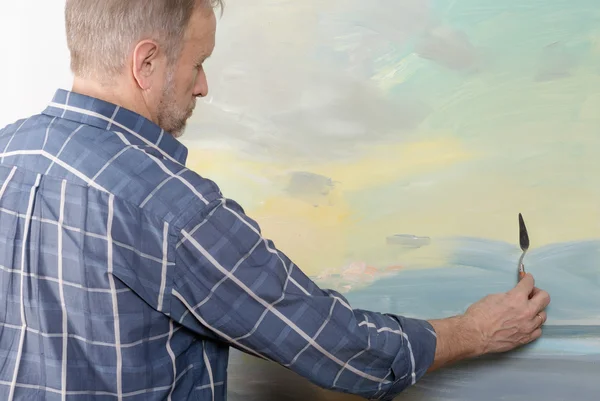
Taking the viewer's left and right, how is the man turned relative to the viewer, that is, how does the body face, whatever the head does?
facing away from the viewer and to the right of the viewer

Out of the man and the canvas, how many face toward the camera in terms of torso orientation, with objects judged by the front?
1

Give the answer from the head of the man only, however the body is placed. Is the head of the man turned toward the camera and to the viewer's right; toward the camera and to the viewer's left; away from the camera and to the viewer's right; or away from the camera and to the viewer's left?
away from the camera and to the viewer's right

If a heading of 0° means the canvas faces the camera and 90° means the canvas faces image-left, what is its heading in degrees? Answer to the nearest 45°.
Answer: approximately 0°
